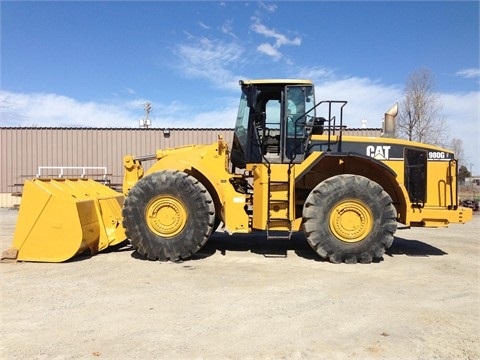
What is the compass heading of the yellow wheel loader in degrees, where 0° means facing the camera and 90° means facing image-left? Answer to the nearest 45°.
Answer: approximately 90°

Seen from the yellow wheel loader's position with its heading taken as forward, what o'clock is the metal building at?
The metal building is roughly at 2 o'clock from the yellow wheel loader.
